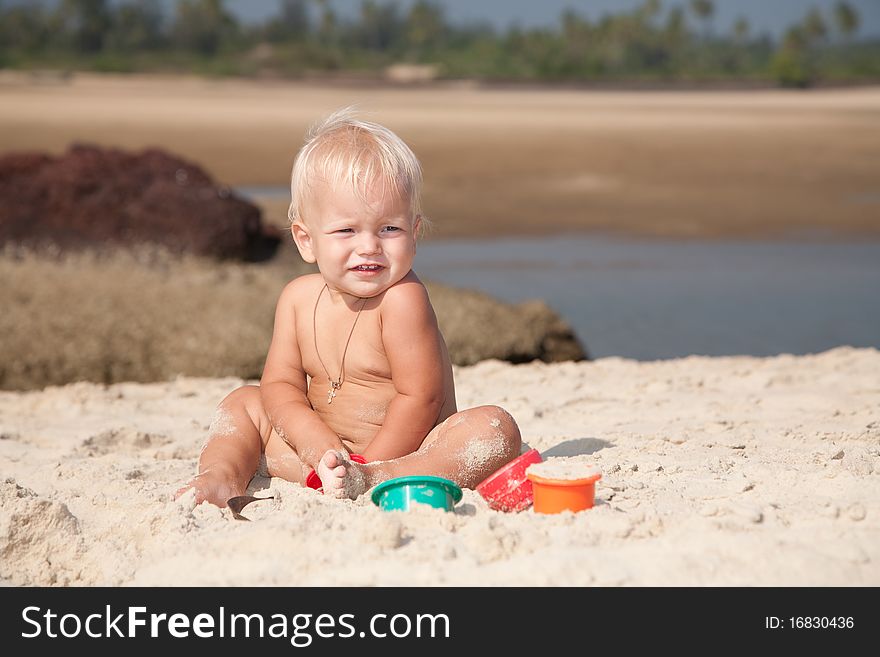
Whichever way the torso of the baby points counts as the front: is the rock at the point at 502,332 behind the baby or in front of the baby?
behind

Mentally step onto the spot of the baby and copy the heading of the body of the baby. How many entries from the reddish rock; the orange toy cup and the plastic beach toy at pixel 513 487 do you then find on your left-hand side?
2

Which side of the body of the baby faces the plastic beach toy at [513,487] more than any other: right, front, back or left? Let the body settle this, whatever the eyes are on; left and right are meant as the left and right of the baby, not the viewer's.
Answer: left

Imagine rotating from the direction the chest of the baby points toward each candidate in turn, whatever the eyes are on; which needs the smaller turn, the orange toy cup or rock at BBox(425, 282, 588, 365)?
the orange toy cup

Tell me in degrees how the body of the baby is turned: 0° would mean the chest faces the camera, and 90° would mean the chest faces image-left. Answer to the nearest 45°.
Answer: approximately 45°

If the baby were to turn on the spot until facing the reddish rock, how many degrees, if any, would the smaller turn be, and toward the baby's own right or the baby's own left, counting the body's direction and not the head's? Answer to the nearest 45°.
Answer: approximately 135° to the baby's own right

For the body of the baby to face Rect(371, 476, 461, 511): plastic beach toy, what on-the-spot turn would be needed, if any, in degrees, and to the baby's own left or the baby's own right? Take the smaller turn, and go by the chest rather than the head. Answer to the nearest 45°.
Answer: approximately 45° to the baby's own left
